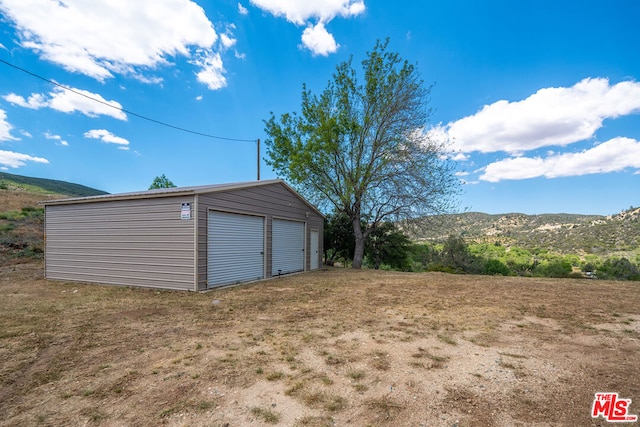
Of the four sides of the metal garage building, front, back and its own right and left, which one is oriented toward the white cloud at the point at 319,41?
left

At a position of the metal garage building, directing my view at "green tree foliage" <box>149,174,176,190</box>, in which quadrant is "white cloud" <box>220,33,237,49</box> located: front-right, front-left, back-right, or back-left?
front-right

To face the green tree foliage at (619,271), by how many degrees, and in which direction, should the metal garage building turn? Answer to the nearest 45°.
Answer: approximately 45° to its left

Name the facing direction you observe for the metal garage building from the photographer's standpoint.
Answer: facing the viewer and to the right of the viewer

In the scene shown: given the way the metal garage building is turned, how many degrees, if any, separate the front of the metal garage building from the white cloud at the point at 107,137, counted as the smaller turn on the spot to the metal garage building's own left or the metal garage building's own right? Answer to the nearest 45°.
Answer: approximately 135° to the metal garage building's own left

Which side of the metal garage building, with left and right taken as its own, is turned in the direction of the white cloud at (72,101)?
back

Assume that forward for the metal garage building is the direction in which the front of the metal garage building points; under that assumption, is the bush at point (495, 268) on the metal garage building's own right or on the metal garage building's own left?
on the metal garage building's own left

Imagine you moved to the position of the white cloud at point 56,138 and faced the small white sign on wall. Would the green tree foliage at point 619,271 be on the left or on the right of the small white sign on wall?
left
